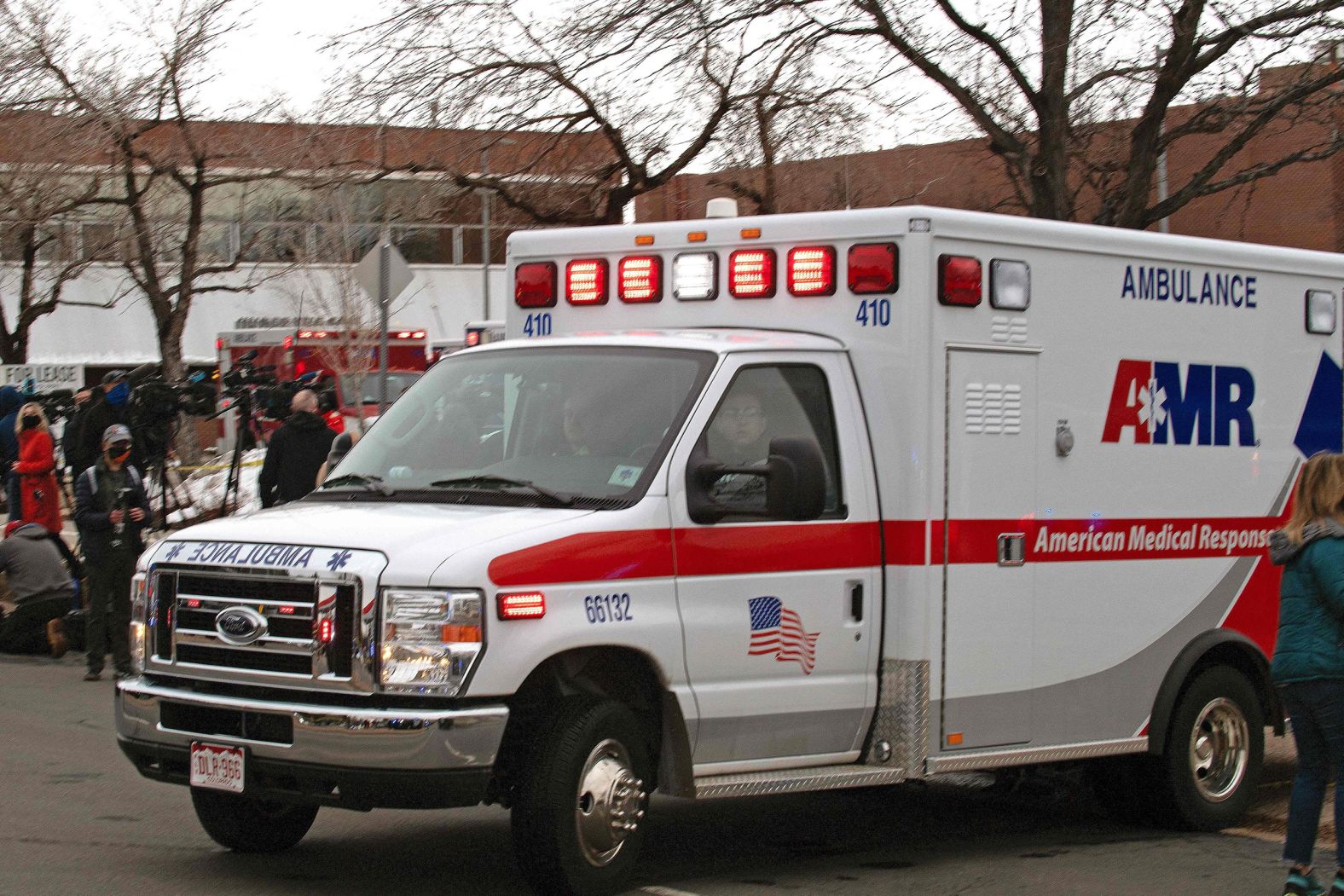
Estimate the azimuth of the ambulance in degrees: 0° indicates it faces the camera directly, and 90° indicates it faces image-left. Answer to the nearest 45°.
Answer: approximately 45°

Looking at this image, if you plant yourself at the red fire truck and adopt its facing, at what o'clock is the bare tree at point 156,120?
The bare tree is roughly at 2 o'clock from the red fire truck.

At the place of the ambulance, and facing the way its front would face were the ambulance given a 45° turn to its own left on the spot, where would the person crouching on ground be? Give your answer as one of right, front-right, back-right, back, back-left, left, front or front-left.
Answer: back-right

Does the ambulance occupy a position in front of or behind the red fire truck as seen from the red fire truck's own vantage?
in front

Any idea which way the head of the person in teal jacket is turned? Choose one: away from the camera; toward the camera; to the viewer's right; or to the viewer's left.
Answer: away from the camera

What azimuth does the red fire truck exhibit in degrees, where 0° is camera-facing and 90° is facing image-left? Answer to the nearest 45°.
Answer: approximately 315°

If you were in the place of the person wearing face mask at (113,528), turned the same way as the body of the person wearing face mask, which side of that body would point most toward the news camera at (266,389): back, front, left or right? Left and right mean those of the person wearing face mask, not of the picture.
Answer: back

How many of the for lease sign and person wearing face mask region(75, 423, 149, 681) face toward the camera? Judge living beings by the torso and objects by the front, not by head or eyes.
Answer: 2

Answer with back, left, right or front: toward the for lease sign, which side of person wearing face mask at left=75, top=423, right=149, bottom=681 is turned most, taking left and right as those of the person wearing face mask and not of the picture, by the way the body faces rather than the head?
back
